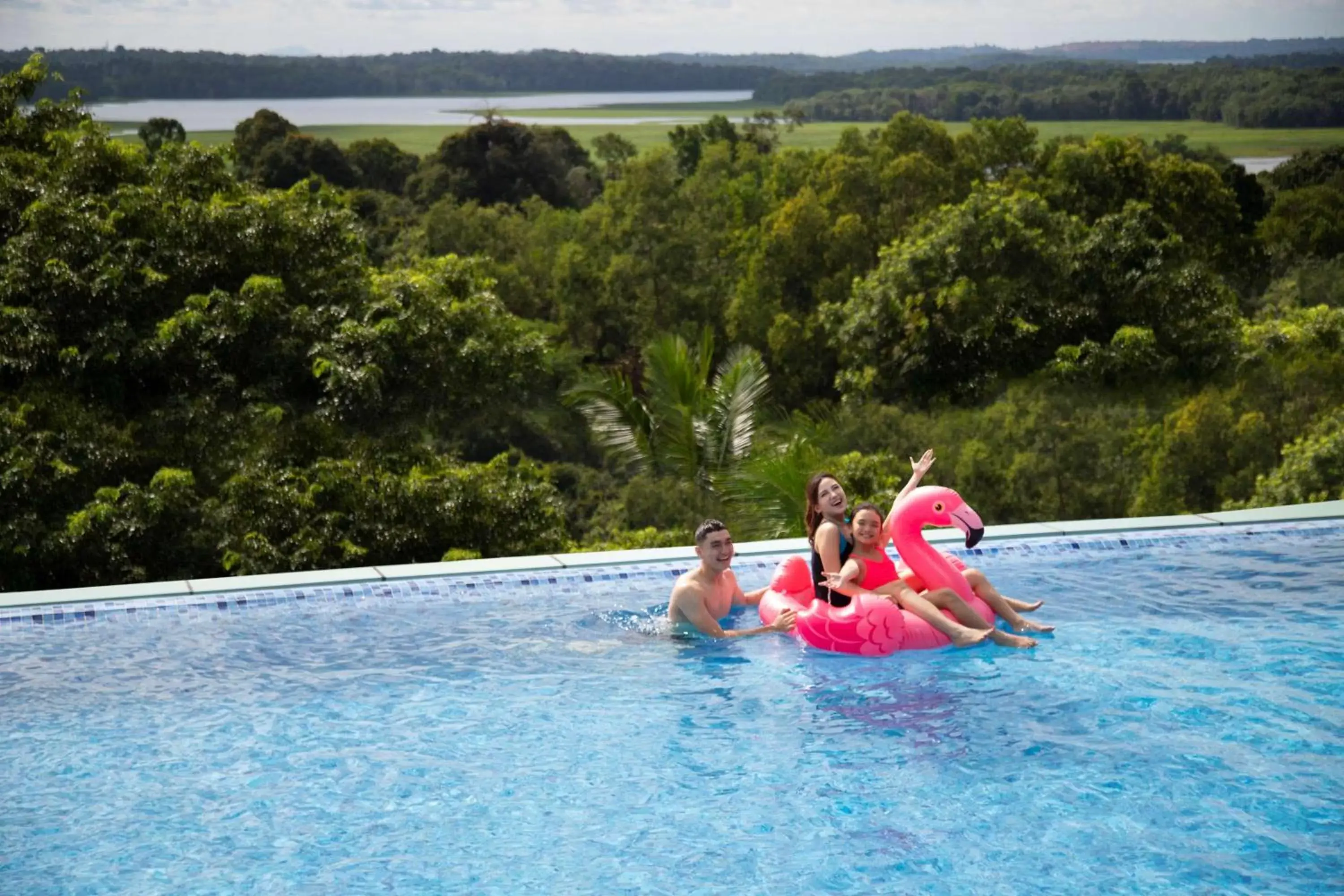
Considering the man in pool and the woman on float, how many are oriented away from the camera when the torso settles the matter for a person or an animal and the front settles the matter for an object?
0

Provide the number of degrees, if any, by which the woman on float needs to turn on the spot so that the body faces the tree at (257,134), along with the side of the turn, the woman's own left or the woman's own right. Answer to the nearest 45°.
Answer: approximately 180°

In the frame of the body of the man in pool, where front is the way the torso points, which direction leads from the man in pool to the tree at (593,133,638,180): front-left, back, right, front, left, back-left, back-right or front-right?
back-left

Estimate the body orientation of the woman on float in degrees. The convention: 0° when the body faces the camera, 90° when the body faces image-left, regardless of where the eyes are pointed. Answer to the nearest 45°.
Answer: approximately 315°

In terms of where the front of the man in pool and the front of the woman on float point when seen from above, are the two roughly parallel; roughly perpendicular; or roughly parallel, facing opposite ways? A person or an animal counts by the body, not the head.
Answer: roughly parallel

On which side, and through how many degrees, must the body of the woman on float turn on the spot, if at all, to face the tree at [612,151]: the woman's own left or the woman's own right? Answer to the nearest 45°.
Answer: approximately 135° to the woman's own left

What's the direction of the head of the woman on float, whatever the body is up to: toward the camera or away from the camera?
toward the camera

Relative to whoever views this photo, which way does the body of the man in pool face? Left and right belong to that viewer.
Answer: facing the viewer and to the right of the viewer

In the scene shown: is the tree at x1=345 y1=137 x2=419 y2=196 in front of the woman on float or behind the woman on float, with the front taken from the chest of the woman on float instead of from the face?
behind

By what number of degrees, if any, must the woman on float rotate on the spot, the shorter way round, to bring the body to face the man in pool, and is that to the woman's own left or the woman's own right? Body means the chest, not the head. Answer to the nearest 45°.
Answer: approximately 135° to the woman's own right

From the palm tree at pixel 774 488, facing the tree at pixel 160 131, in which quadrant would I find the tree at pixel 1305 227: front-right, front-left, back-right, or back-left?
front-right

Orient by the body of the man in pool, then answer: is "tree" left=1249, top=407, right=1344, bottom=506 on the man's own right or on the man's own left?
on the man's own left

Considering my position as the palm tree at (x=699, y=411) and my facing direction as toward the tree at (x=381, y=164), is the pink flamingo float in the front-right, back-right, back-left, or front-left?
back-left

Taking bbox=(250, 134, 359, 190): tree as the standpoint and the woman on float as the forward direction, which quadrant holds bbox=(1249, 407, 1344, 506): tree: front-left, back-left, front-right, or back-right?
front-left

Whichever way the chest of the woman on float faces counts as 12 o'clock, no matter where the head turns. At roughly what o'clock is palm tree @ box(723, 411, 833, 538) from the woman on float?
The palm tree is roughly at 7 o'clock from the woman on float.
